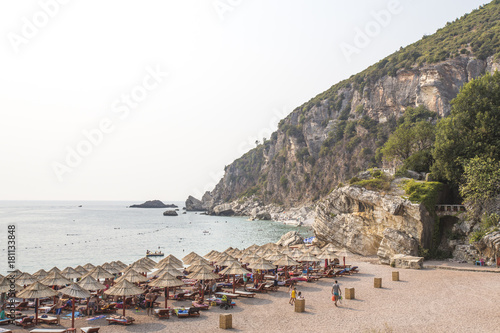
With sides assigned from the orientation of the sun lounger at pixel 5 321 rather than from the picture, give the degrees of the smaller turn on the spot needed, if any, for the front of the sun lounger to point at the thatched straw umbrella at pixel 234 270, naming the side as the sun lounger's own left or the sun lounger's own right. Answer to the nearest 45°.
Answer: approximately 180°

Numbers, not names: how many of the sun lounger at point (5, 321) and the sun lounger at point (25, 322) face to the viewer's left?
2

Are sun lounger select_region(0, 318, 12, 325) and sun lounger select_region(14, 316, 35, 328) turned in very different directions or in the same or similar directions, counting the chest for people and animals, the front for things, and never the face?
same or similar directions

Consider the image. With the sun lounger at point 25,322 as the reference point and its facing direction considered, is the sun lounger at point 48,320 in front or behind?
behind

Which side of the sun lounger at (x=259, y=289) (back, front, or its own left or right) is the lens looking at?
left

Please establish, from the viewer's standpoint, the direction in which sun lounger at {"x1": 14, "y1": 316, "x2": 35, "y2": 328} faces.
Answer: facing to the left of the viewer

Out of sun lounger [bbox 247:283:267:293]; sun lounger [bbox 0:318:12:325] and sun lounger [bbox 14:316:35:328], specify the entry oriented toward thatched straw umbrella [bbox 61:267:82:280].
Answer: sun lounger [bbox 247:283:267:293]

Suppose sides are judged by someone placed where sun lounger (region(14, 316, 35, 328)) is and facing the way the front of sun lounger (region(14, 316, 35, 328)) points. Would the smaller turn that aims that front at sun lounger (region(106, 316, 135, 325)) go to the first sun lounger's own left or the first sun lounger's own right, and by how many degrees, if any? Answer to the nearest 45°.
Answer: approximately 135° to the first sun lounger's own left

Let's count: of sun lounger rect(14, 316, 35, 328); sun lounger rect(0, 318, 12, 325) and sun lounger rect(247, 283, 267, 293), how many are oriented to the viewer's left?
3

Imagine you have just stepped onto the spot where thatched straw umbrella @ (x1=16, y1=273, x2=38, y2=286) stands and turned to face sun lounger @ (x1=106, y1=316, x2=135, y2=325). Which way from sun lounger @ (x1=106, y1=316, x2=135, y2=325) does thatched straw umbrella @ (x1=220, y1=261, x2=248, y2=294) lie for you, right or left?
left

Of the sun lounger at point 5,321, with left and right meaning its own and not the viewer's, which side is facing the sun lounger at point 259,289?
back

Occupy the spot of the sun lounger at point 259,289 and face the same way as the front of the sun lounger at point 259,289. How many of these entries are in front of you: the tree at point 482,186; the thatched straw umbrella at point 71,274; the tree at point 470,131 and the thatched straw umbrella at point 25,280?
2

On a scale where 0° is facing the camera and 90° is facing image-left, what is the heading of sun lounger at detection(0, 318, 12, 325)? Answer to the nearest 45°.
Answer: approximately 90°

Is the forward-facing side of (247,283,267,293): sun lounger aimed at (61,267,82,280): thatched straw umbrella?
yes
